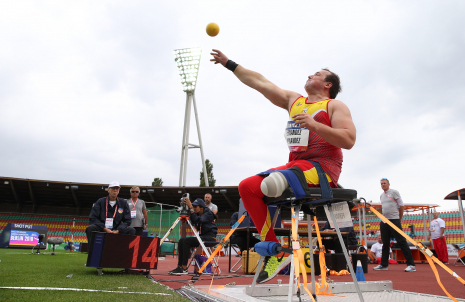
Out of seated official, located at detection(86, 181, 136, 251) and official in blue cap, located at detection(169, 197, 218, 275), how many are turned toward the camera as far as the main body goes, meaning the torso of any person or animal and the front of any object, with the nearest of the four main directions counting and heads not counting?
1

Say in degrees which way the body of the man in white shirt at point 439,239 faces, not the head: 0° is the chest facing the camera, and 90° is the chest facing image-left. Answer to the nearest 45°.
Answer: approximately 45°

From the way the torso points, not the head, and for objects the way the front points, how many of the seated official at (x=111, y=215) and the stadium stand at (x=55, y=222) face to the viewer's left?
0

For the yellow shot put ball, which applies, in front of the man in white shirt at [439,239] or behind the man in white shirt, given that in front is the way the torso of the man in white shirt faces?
in front

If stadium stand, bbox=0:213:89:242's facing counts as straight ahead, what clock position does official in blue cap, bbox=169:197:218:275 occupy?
The official in blue cap is roughly at 12 o'clock from the stadium stand.

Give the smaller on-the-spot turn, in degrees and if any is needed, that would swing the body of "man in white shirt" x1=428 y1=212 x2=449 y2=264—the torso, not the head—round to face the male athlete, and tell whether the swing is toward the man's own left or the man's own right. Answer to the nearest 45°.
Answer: approximately 45° to the man's own left

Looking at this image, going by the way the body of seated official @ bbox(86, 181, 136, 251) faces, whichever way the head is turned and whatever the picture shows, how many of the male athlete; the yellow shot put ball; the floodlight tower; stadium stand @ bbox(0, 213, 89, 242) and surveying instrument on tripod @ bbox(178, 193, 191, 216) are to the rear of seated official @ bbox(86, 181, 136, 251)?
2

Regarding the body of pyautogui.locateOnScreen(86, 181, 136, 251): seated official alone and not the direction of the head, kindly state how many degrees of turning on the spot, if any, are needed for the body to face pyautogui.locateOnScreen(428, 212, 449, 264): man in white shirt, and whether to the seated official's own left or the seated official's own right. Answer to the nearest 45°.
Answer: approximately 90° to the seated official's own left

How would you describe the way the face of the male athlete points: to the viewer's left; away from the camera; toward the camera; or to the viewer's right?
to the viewer's left

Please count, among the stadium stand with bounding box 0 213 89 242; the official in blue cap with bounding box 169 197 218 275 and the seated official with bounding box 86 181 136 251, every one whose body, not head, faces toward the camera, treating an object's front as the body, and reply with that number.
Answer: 2

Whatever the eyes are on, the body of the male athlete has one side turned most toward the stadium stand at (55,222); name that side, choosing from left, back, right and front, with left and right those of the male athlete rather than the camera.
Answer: right
